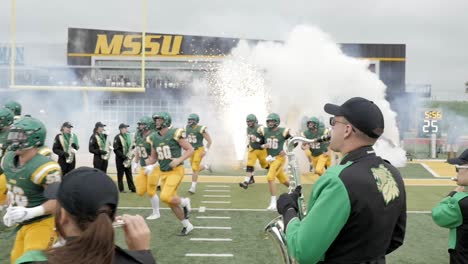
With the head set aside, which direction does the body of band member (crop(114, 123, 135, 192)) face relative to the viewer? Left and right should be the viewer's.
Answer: facing the viewer and to the right of the viewer

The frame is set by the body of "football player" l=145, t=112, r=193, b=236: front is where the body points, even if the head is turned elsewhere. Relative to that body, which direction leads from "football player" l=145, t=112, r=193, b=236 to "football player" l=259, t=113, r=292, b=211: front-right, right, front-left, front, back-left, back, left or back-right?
back

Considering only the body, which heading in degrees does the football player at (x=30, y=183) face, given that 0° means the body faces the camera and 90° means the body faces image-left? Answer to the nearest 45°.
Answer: approximately 45°

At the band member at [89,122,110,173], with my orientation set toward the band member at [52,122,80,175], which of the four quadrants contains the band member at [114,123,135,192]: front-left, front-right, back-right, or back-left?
back-left

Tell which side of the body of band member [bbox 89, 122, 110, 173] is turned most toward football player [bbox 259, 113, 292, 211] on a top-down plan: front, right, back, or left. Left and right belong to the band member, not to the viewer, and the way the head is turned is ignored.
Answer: front

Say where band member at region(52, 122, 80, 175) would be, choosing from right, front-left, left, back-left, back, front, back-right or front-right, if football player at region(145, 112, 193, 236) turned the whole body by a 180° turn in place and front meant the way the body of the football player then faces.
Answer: left

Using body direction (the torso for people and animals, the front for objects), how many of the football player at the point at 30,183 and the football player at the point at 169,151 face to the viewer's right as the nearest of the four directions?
0

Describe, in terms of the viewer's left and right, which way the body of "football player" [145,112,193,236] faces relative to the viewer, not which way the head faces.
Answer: facing the viewer and to the left of the viewer

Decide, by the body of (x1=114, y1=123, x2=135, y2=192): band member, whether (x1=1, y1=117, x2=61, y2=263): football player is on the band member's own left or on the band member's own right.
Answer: on the band member's own right

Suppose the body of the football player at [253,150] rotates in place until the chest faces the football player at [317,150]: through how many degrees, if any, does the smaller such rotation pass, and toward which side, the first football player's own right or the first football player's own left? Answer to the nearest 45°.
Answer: approximately 135° to the first football player's own left

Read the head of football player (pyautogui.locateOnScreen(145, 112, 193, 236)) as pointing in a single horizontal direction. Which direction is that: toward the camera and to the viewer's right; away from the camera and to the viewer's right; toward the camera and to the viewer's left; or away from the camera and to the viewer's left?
toward the camera and to the viewer's left

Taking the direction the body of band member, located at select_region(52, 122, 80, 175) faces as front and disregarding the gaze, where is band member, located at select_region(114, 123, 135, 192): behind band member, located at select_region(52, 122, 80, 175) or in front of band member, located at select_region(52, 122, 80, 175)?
in front

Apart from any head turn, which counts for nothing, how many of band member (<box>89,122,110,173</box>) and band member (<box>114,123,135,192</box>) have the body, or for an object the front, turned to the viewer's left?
0
